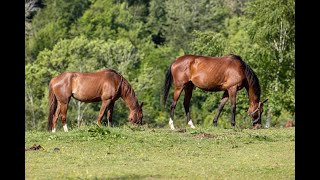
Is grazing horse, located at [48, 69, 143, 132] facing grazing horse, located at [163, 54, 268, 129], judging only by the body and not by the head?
yes

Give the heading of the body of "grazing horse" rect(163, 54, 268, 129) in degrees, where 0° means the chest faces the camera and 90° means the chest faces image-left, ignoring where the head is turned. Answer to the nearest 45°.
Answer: approximately 270°

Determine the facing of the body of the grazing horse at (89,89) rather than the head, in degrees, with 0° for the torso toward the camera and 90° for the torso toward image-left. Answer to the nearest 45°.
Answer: approximately 270°

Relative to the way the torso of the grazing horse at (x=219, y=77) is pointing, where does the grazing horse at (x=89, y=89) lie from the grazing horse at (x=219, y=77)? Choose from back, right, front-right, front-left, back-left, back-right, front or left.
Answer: back

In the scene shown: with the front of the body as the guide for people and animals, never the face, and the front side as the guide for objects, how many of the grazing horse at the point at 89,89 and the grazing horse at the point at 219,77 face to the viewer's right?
2
